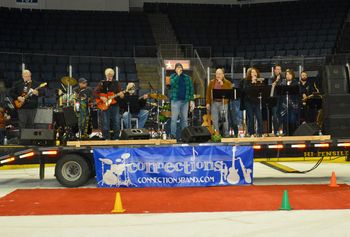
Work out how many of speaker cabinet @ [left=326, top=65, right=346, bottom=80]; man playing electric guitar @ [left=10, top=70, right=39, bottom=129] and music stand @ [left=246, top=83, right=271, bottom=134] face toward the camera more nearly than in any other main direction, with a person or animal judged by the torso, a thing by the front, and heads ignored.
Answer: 2

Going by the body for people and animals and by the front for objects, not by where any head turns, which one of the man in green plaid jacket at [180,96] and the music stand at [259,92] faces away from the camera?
the music stand

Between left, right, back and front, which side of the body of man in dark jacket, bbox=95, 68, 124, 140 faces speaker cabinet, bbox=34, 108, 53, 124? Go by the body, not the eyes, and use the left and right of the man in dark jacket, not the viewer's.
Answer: right

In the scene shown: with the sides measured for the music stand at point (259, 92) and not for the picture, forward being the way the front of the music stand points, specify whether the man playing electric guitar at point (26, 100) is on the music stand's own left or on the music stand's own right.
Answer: on the music stand's own left

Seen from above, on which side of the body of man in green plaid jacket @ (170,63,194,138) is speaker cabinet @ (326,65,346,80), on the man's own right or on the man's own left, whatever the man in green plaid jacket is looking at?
on the man's own left

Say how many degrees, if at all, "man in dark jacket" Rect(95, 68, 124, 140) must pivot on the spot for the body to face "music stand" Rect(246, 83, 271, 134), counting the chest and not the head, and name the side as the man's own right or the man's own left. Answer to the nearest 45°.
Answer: approximately 90° to the man's own left

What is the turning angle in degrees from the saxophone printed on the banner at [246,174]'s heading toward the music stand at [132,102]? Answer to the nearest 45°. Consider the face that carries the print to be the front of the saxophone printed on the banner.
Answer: approximately 135° to its right

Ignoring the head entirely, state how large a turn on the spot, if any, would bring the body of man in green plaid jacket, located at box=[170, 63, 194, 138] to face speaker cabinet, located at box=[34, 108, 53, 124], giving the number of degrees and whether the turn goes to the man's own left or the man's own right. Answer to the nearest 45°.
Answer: approximately 90° to the man's own right

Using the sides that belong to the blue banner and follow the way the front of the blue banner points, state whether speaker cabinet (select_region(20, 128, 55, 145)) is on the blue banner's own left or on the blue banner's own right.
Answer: on the blue banner's own right

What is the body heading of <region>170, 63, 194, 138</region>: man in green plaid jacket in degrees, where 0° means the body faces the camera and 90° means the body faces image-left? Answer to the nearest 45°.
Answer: approximately 0°

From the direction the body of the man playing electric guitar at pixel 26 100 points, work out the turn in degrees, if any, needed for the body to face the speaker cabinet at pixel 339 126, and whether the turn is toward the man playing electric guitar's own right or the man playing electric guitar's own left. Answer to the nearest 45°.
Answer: approximately 45° to the man playing electric guitar's own left
